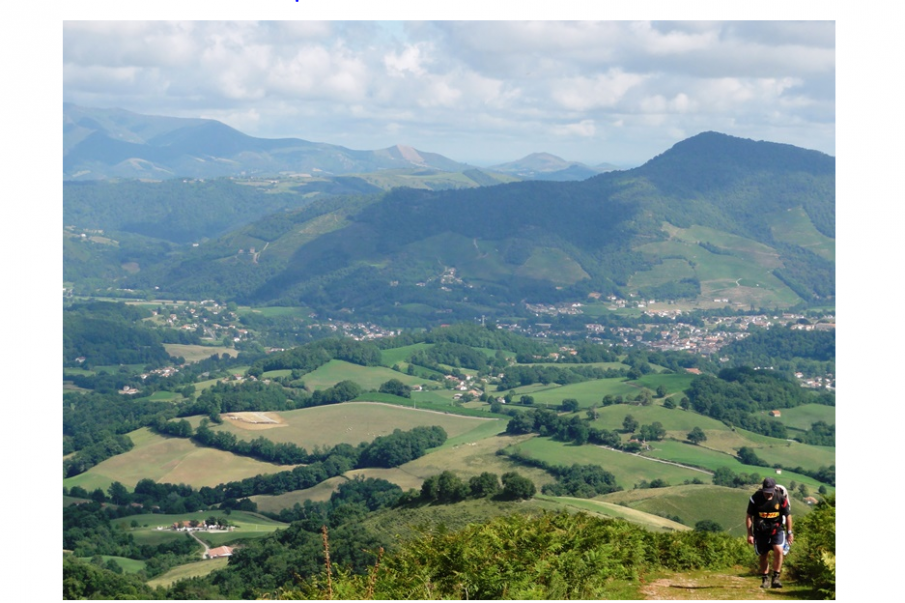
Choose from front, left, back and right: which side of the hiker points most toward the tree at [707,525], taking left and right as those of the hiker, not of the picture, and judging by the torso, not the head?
back

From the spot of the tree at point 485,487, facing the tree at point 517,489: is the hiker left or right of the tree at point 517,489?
right

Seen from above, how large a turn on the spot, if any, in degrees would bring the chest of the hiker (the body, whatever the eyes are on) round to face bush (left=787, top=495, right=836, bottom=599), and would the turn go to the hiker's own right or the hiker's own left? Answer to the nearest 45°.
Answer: approximately 135° to the hiker's own left

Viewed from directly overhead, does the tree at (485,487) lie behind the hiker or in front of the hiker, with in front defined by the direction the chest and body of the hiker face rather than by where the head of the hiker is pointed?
behind

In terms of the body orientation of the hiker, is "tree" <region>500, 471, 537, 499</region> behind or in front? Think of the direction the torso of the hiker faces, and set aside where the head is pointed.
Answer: behind

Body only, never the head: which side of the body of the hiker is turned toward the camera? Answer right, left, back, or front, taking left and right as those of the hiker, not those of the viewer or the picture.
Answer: front
